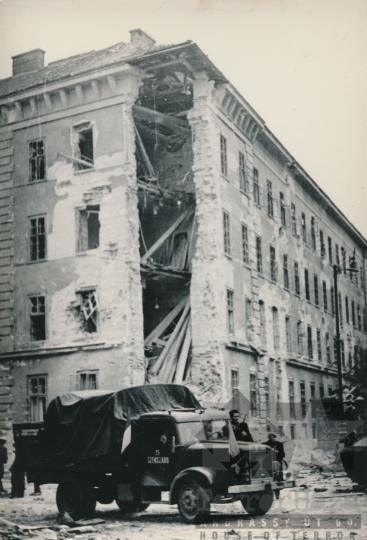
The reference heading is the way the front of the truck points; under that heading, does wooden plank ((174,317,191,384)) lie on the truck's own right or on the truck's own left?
on the truck's own left

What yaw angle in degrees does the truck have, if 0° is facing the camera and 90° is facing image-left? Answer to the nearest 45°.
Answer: approximately 315°

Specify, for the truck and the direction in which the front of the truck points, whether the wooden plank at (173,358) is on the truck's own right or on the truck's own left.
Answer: on the truck's own left

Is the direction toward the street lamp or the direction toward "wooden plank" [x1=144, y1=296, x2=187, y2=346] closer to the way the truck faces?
the street lamp

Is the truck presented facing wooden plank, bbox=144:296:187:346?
no

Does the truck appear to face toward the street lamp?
no

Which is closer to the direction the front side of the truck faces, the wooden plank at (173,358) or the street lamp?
the street lamp

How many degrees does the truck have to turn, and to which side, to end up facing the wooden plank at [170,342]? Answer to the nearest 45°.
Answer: approximately 135° to its left

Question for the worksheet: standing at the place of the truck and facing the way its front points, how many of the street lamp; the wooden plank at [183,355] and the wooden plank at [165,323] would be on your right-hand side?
0
